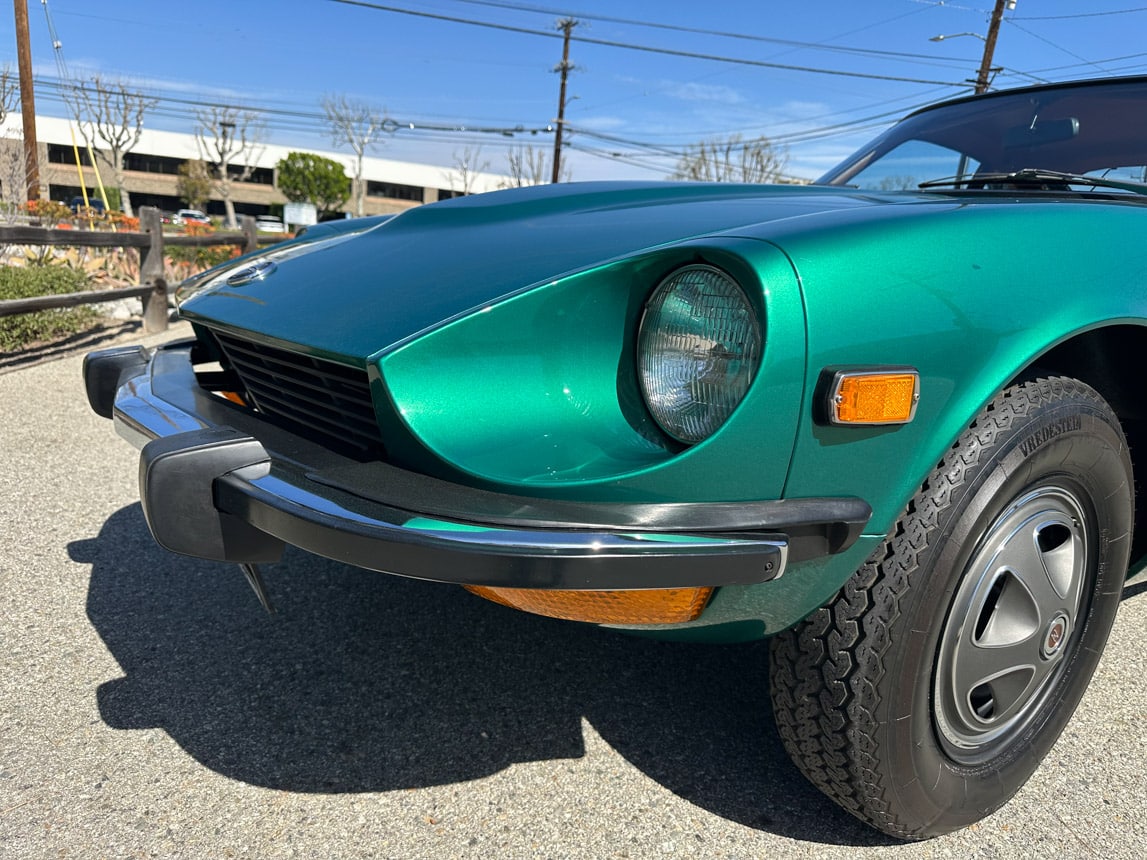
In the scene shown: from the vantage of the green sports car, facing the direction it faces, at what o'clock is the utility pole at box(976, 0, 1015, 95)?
The utility pole is roughly at 5 o'clock from the green sports car.

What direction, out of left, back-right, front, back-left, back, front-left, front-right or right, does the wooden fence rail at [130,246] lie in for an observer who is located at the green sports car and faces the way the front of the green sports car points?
right

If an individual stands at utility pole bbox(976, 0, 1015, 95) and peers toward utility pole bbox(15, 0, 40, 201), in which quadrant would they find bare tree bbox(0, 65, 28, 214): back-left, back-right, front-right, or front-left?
front-left

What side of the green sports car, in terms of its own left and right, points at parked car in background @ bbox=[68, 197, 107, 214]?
right

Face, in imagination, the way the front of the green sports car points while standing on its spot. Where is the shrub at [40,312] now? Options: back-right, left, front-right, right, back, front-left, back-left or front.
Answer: right

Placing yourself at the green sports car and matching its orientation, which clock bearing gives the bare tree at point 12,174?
The bare tree is roughly at 3 o'clock from the green sports car.

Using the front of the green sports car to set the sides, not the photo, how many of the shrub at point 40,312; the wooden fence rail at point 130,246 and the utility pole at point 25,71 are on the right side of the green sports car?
3

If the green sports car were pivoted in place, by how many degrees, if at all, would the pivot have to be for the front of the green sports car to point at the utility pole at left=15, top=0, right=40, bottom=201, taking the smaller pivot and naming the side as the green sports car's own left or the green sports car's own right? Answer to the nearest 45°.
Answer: approximately 90° to the green sports car's own right

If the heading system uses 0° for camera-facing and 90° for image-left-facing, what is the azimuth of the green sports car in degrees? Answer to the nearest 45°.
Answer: approximately 45°
